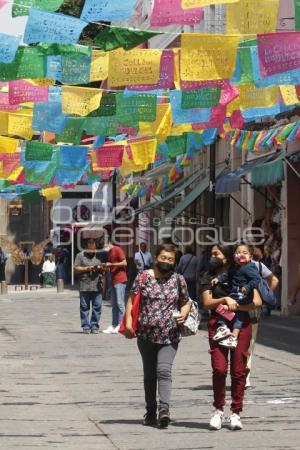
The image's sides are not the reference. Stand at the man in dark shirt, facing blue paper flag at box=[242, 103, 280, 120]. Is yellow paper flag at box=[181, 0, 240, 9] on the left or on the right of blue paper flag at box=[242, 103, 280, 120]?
right

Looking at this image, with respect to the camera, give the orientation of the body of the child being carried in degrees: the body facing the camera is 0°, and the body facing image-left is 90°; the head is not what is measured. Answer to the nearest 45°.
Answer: approximately 45°

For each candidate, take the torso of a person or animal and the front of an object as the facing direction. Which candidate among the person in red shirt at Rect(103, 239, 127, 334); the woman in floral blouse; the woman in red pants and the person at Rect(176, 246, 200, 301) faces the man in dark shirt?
the person in red shirt at Rect(103, 239, 127, 334)

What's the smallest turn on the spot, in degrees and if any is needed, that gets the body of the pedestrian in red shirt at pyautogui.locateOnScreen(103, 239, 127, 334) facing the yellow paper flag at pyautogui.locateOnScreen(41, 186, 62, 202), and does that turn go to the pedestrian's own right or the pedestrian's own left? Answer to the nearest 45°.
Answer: approximately 90° to the pedestrian's own right
